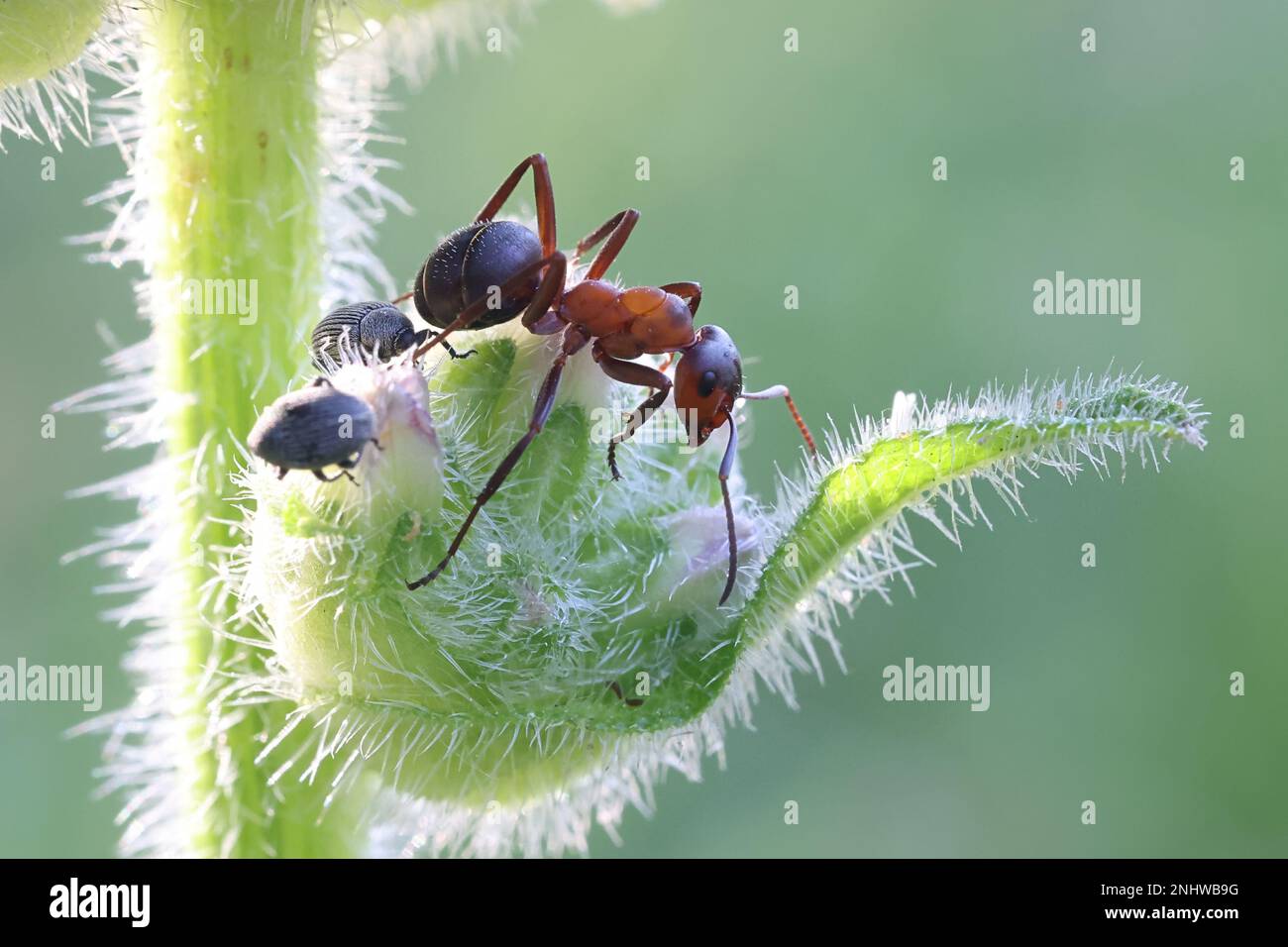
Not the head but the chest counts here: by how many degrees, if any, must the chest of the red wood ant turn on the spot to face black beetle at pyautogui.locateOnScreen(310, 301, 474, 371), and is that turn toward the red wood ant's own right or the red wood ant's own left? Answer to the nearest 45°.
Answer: approximately 135° to the red wood ant's own right

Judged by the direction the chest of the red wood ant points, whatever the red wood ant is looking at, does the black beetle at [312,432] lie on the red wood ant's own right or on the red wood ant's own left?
on the red wood ant's own right

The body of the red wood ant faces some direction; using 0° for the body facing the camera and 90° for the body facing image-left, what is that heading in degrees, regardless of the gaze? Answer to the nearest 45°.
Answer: approximately 270°

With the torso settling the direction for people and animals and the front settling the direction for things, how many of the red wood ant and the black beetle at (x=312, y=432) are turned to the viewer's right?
2

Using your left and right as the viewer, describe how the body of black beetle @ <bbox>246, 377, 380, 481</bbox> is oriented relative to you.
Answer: facing to the right of the viewer
